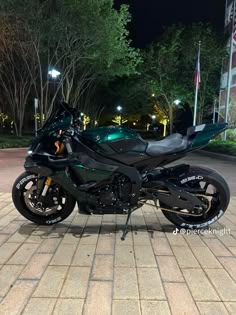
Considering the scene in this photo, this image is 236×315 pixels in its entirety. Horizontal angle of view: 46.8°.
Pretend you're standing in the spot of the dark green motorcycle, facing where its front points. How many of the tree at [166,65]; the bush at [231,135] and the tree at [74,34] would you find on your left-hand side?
0

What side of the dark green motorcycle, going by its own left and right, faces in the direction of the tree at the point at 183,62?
right

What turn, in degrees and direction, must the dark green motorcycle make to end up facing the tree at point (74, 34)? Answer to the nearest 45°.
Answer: approximately 90° to its right

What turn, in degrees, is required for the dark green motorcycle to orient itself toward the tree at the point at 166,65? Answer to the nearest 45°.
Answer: approximately 90° to its right

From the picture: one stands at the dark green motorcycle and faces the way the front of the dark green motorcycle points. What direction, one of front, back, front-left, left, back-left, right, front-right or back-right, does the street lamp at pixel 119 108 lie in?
right

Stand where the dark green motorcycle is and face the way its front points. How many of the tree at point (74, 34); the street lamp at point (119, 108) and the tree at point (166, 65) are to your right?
3

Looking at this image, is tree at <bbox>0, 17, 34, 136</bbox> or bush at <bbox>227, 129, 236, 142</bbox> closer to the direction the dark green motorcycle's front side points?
the tree

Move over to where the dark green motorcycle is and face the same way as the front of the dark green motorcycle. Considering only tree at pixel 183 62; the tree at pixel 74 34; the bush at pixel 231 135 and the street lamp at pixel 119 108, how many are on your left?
0

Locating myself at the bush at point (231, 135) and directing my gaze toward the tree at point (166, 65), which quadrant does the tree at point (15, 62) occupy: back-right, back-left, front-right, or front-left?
front-left

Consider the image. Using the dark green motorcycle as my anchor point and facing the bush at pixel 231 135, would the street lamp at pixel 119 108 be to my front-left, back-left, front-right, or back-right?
front-left

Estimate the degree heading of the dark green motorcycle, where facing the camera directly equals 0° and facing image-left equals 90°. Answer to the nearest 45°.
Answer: approximately 90°

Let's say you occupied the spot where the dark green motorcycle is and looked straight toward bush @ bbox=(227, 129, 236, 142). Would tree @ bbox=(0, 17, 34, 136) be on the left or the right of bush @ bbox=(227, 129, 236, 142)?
left

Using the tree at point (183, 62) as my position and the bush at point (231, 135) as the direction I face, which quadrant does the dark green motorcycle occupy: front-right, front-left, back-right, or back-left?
front-right

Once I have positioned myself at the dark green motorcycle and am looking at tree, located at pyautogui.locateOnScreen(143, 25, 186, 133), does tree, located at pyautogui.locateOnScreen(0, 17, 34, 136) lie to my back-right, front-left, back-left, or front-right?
front-left
